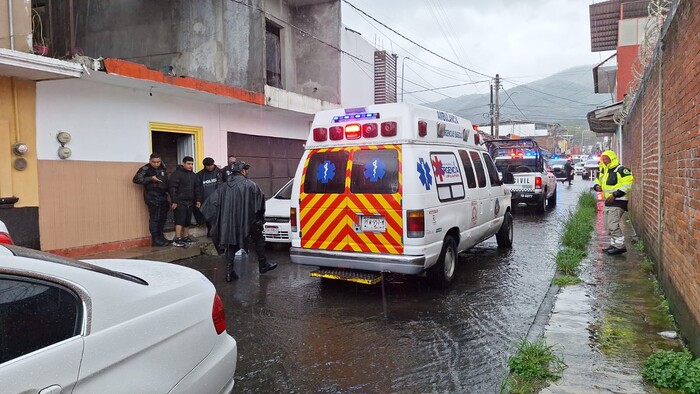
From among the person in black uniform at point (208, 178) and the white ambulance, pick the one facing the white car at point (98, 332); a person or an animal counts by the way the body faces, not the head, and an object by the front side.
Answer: the person in black uniform

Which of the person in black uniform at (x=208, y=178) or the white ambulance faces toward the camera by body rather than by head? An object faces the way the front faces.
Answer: the person in black uniform

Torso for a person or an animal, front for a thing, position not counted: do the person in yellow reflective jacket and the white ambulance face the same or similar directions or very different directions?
very different directions

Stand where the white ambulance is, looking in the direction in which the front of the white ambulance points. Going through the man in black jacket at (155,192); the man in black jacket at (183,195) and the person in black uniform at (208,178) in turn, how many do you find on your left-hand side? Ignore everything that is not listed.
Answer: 3

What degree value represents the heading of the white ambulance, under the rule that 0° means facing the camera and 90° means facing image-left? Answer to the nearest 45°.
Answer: approximately 225°

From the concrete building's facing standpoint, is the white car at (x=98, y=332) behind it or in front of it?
in front

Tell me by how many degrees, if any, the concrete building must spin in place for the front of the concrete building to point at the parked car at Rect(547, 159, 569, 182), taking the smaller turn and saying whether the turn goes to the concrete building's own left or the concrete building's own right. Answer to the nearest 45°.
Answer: approximately 90° to the concrete building's own left

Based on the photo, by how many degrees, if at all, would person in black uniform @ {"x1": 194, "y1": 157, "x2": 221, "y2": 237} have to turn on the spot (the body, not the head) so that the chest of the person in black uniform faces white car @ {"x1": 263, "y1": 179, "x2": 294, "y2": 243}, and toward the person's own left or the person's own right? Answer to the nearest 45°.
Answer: approximately 45° to the person's own left

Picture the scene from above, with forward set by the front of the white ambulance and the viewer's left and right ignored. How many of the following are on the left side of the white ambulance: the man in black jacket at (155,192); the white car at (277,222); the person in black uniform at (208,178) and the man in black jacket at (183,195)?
4

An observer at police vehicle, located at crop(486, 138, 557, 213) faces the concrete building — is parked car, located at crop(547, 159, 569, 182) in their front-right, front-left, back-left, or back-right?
back-right

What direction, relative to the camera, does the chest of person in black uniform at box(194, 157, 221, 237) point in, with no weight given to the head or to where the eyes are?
toward the camera

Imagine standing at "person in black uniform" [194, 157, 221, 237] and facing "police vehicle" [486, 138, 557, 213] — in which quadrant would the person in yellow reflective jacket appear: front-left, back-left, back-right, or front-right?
front-right
